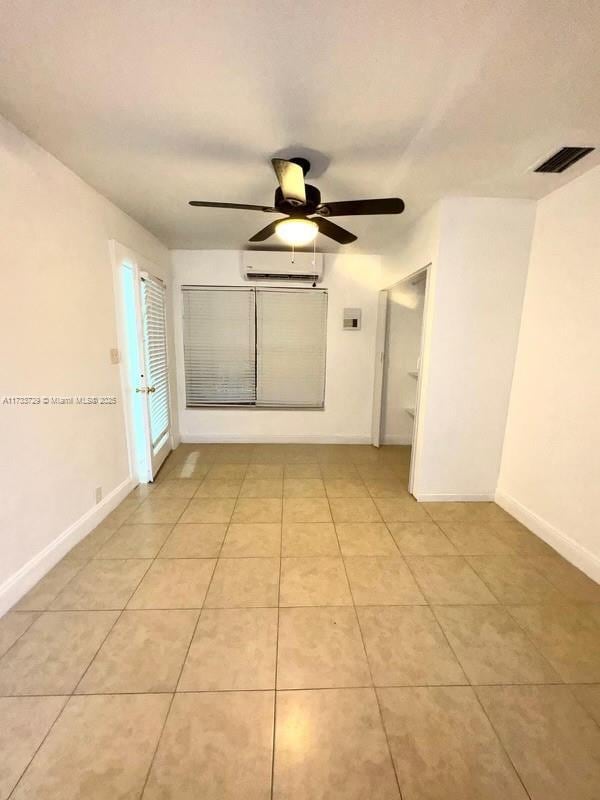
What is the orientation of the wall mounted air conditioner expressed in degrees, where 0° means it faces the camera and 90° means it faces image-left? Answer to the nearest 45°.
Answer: approximately 0°

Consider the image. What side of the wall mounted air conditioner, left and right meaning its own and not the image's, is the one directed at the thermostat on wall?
left

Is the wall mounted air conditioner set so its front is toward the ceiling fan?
yes

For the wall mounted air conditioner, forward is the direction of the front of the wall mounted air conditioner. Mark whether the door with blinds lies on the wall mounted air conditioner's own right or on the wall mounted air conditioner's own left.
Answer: on the wall mounted air conditioner's own right

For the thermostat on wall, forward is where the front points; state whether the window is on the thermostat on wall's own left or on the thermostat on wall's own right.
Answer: on the thermostat on wall's own right

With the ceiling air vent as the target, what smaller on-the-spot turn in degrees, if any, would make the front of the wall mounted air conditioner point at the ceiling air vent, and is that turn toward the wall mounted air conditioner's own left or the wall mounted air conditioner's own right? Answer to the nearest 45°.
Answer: approximately 45° to the wall mounted air conditioner's own left

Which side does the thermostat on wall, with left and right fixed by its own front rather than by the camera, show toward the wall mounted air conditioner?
right

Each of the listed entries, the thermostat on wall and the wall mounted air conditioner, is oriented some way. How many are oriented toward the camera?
2

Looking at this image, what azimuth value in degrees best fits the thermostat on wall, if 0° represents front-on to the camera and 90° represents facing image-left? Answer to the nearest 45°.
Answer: approximately 0°

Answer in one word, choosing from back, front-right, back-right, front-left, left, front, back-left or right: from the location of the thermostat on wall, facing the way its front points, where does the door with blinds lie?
front-right
